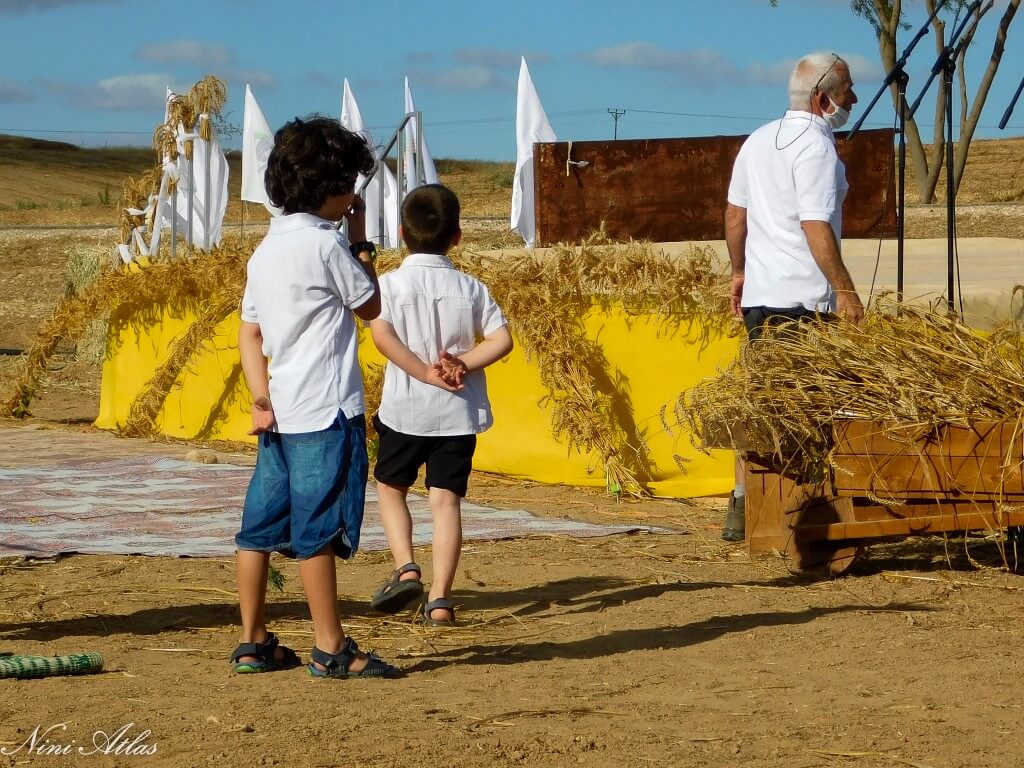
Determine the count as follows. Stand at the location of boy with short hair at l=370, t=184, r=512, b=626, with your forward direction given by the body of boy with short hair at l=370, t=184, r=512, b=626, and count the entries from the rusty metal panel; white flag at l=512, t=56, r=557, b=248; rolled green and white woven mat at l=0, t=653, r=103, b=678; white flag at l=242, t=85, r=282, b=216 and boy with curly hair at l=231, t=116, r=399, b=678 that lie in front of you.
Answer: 3

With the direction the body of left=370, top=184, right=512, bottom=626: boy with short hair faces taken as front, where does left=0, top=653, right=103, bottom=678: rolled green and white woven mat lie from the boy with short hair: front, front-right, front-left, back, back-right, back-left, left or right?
back-left

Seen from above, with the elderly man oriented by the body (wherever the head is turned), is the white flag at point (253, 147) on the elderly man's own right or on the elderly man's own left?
on the elderly man's own left

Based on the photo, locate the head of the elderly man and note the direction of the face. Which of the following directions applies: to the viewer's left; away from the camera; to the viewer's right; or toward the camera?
to the viewer's right

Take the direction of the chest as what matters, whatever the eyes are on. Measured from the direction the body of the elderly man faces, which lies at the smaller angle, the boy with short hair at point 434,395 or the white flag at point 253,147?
the white flag

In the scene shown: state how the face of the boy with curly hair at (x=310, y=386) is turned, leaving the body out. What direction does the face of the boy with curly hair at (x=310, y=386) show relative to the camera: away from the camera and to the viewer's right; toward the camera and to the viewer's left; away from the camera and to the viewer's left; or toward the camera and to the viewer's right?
away from the camera and to the viewer's right

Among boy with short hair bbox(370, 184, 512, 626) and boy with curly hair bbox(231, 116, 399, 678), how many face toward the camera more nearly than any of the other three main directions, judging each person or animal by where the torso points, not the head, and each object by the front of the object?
0

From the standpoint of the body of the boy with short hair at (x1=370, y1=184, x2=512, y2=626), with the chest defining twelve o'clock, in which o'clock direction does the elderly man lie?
The elderly man is roughly at 2 o'clock from the boy with short hair.

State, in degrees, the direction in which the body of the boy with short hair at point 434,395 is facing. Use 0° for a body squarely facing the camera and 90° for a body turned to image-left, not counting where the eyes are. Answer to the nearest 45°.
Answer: approximately 180°

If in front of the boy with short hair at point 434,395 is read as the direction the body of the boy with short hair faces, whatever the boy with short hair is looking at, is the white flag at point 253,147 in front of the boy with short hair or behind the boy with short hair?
in front

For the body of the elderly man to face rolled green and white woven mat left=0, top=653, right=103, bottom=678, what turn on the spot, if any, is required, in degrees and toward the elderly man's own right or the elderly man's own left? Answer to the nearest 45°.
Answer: approximately 180°

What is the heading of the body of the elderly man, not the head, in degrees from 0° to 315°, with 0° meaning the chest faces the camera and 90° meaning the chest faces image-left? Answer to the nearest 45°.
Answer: approximately 225°

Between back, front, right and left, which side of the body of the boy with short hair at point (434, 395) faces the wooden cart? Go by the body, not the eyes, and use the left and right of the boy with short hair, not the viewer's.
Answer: right

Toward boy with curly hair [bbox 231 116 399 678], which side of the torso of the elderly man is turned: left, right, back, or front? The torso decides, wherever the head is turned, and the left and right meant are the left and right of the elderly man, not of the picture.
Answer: back

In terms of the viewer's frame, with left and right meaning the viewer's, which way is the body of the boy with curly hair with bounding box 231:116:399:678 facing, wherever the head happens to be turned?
facing away from the viewer and to the right of the viewer

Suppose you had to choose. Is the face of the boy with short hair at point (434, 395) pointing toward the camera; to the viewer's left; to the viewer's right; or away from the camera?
away from the camera
